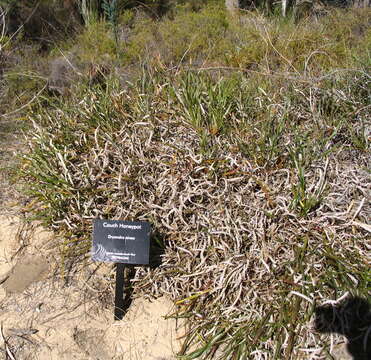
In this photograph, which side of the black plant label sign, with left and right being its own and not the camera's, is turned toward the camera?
front
